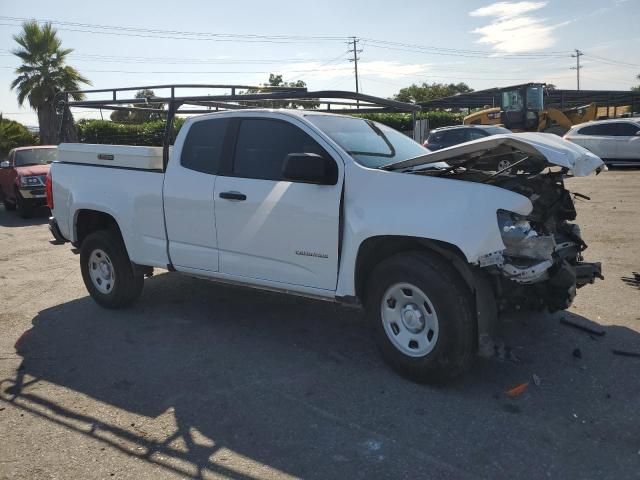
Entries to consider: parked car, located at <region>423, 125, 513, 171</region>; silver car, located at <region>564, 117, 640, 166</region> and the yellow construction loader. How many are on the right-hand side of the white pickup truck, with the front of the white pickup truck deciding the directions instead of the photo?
0

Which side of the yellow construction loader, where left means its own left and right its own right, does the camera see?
right

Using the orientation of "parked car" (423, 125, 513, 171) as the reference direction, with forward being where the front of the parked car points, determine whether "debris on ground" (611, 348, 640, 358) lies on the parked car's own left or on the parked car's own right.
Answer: on the parked car's own right

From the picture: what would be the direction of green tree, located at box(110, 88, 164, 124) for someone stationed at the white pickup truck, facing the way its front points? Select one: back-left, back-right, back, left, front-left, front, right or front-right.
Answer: back

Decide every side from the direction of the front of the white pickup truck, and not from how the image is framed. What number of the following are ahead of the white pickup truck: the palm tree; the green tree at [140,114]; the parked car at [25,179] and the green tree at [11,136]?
0

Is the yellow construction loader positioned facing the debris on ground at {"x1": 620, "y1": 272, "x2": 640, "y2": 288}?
no

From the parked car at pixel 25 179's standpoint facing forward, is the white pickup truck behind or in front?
in front

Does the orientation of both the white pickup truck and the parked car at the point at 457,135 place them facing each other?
no

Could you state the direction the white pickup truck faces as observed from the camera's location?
facing the viewer and to the right of the viewer

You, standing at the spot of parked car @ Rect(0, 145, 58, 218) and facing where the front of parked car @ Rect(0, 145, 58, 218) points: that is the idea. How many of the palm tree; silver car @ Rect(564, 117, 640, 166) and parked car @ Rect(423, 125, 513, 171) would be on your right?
0

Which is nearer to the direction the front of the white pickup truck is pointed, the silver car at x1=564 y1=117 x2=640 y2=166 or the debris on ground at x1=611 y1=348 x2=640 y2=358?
the debris on ground

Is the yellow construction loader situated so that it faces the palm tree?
no

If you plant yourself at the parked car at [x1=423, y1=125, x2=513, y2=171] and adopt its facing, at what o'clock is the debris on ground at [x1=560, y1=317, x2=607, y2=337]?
The debris on ground is roughly at 3 o'clock from the parked car.
